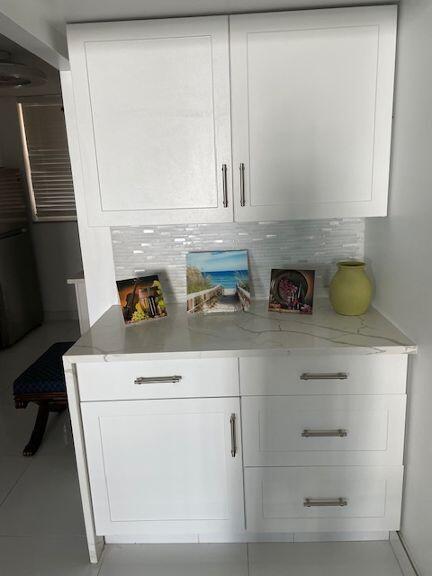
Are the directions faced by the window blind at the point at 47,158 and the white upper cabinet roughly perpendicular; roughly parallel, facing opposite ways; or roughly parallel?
roughly parallel

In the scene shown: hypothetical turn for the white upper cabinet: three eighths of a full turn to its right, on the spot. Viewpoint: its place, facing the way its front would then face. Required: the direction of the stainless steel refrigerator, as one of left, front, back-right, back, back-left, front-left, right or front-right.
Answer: front

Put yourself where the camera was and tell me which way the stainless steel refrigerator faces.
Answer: facing the viewer and to the right of the viewer

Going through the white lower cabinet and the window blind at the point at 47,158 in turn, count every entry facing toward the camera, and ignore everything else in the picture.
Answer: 2

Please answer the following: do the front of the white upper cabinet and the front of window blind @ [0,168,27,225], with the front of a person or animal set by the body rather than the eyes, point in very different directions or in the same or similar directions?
same or similar directions

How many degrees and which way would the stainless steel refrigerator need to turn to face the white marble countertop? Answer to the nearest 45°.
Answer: approximately 45° to its right

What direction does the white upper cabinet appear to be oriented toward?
toward the camera
